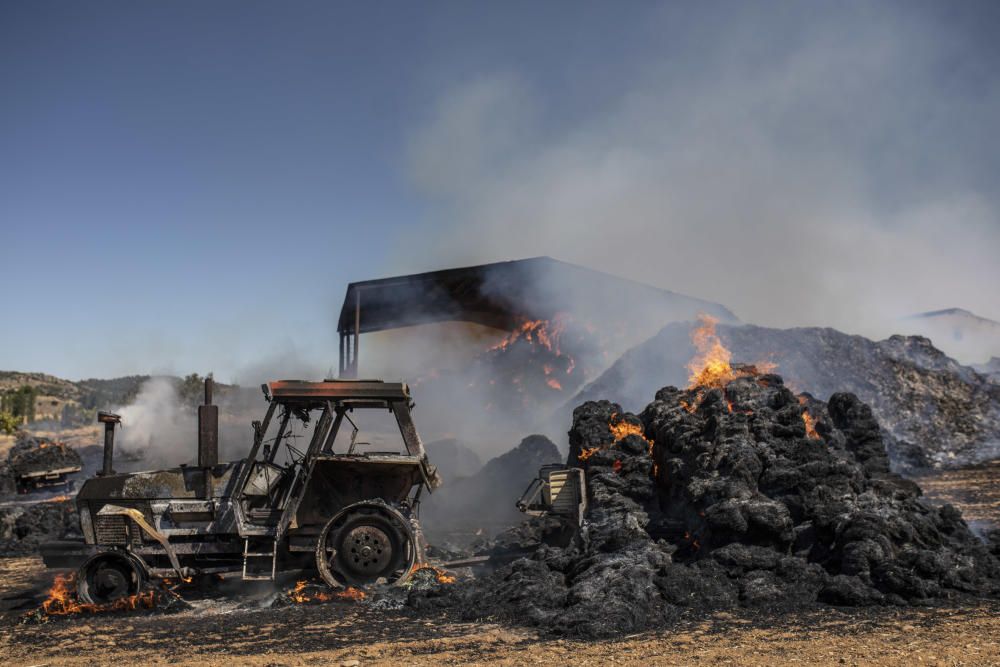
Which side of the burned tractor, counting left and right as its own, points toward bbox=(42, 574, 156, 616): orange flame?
front

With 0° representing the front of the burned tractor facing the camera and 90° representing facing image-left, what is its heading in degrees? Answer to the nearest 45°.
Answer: approximately 90°

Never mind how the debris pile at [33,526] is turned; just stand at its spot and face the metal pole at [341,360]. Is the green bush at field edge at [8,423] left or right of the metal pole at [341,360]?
left

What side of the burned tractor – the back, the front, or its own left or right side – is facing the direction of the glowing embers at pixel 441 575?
back

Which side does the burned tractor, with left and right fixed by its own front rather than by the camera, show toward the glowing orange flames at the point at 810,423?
back

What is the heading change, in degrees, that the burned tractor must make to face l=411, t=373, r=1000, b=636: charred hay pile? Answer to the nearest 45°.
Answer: approximately 180°
